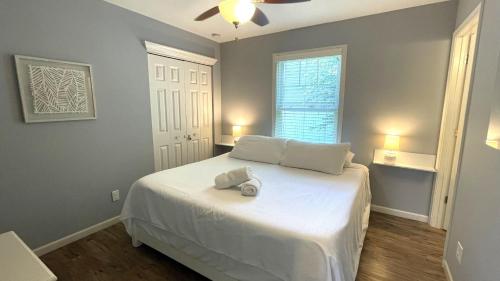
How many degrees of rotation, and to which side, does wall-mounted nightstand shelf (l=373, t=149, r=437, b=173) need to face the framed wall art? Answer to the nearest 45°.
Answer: approximately 45° to its right

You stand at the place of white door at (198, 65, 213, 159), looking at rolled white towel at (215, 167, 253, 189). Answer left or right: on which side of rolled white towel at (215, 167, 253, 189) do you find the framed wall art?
right

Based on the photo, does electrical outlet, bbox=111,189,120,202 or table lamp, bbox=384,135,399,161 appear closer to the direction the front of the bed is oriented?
the electrical outlet

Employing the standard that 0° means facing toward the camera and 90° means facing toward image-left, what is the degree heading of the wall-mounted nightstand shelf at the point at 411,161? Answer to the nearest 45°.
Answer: approximately 0°

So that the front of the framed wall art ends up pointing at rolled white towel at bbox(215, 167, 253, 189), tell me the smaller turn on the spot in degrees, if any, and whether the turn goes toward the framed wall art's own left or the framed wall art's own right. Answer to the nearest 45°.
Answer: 0° — it already faces it

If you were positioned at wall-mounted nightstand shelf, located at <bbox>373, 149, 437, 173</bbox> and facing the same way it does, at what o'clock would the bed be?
The bed is roughly at 1 o'clock from the wall-mounted nightstand shelf.

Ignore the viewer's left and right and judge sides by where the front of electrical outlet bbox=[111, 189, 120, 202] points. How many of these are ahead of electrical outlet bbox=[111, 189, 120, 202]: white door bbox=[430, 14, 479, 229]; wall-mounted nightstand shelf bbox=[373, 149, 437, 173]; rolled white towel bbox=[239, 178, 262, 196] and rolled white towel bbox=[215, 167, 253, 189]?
4

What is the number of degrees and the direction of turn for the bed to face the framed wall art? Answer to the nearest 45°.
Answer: approximately 45° to its right
